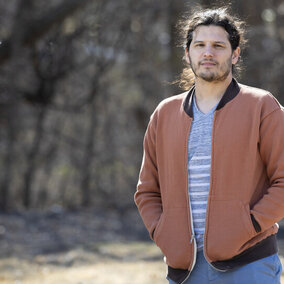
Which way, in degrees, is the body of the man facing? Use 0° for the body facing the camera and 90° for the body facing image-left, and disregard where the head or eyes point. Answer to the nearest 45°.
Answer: approximately 0°
